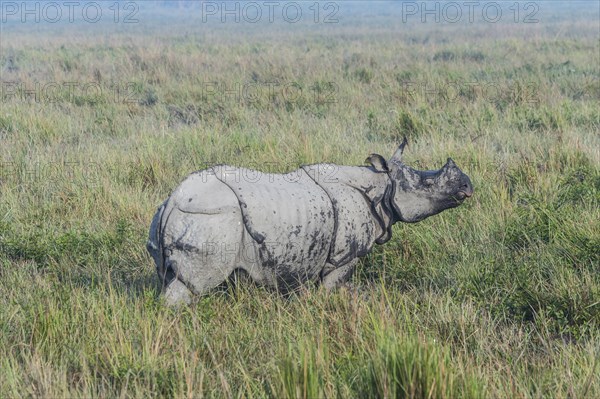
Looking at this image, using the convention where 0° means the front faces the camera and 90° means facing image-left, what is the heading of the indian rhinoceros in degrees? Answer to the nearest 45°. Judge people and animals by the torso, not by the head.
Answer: approximately 270°
